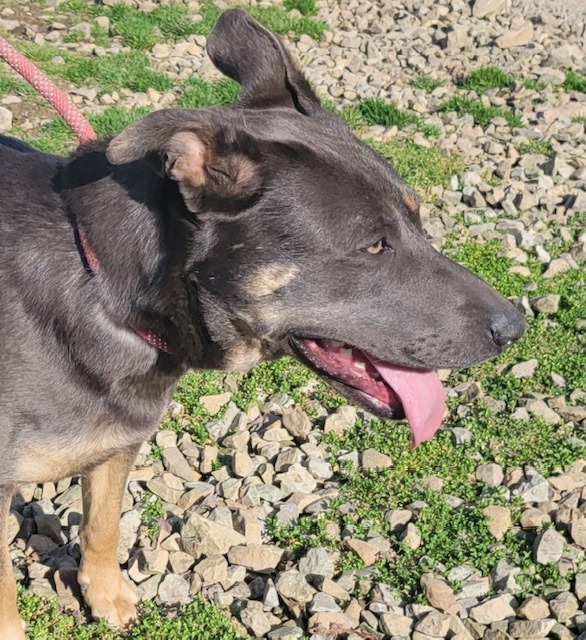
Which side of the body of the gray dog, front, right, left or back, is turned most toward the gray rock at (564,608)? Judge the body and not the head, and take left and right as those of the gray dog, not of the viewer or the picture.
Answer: front

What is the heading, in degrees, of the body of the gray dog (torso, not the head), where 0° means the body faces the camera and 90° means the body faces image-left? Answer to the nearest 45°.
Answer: approximately 270°

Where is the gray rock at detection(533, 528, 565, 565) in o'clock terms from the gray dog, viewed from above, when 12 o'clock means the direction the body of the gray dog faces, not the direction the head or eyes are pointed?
The gray rock is roughly at 12 o'clock from the gray dog.
